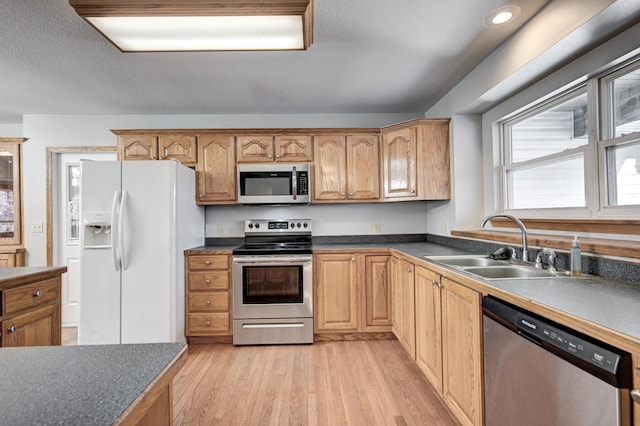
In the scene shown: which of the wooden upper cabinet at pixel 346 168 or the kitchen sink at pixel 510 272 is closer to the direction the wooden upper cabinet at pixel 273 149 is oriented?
the kitchen sink

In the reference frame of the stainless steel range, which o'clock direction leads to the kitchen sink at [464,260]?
The kitchen sink is roughly at 10 o'clock from the stainless steel range.

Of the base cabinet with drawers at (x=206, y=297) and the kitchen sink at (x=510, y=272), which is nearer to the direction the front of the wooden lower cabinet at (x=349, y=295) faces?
the kitchen sink

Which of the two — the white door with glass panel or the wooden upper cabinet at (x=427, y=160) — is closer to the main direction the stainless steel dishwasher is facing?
the white door with glass panel

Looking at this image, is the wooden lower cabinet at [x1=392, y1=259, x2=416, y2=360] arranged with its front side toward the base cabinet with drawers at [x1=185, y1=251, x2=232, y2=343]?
yes

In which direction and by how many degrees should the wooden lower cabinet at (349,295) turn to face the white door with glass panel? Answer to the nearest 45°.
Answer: approximately 90° to its right

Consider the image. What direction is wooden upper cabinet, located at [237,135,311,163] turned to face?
toward the camera

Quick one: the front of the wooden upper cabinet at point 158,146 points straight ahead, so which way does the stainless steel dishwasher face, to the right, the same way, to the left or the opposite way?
to the right

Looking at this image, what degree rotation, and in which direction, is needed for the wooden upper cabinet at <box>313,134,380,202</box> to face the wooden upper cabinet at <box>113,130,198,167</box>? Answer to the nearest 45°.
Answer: approximately 90° to its right

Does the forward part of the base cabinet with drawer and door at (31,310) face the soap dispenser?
yes

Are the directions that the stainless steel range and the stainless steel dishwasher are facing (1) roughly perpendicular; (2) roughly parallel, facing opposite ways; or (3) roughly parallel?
roughly perpendicular

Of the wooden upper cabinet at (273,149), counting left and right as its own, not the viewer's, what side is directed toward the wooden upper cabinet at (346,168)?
left

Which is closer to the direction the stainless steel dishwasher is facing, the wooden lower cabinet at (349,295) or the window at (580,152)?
the wooden lower cabinet

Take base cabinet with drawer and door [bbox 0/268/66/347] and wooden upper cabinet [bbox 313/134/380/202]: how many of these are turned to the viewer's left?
0

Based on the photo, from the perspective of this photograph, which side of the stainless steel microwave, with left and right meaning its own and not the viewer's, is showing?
front
